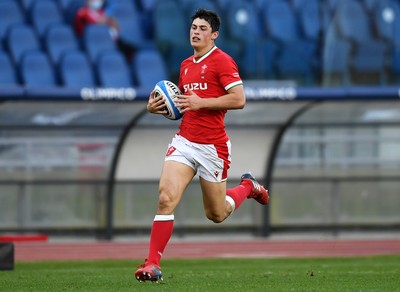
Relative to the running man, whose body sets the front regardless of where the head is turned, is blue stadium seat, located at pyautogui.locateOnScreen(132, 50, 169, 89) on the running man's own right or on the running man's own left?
on the running man's own right

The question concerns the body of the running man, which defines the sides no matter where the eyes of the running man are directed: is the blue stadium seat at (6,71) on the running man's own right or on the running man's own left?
on the running man's own right

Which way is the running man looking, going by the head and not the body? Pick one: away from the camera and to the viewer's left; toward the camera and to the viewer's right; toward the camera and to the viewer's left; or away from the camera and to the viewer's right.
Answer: toward the camera and to the viewer's left

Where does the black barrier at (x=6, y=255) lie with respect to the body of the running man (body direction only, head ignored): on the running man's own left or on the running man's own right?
on the running man's own right

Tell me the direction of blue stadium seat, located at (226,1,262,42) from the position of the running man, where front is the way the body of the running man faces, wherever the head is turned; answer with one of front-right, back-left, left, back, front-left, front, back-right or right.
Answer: back-right

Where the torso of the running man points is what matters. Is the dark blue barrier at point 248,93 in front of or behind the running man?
behind

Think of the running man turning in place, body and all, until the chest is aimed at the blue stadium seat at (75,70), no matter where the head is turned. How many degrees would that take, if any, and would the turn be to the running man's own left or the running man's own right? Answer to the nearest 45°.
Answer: approximately 135° to the running man's own right

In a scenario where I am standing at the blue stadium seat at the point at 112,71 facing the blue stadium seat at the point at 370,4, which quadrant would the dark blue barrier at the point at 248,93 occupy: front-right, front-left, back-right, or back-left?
front-right

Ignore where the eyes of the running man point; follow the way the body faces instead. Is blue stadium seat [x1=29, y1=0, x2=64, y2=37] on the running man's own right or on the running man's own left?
on the running man's own right

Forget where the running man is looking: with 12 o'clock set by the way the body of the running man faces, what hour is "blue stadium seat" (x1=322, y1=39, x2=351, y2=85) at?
The blue stadium seat is roughly at 5 o'clock from the running man.
